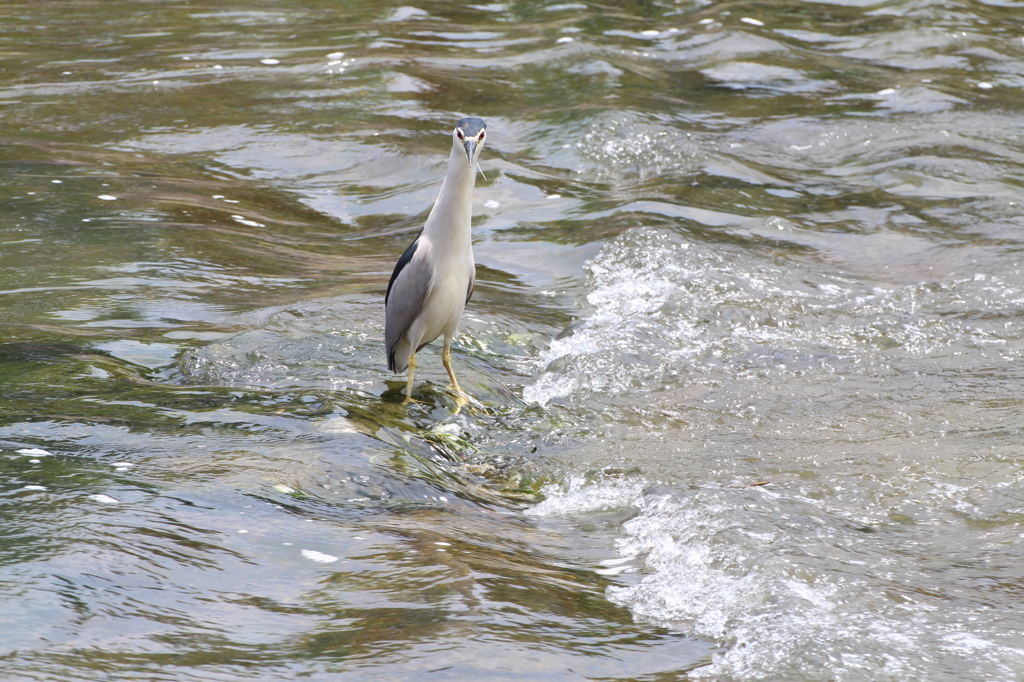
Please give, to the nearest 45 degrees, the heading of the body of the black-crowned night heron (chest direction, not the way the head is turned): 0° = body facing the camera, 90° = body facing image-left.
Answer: approximately 315°
